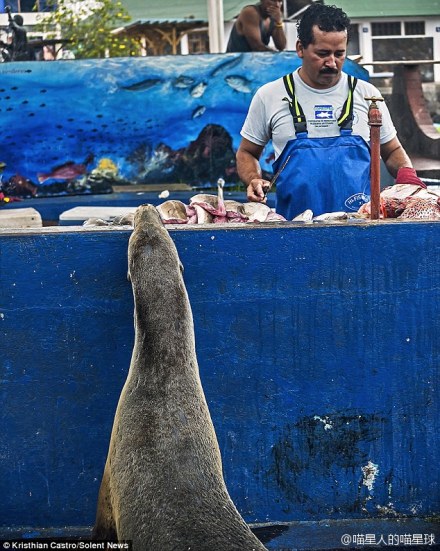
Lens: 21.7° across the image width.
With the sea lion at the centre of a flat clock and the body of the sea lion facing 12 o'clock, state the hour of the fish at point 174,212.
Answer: The fish is roughly at 12 o'clock from the sea lion.

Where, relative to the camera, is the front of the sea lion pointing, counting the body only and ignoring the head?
away from the camera

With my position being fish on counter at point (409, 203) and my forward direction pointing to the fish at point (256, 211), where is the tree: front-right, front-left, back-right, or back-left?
front-right

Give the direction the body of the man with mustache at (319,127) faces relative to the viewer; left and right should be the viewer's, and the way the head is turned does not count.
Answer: facing the viewer

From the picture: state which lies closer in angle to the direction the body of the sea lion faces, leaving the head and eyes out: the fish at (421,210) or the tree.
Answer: the tree

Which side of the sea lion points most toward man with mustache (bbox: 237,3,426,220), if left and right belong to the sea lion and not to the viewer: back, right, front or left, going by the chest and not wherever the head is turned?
front

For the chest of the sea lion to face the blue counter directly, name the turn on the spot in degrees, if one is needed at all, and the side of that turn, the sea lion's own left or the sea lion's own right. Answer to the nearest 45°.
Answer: approximately 45° to the sea lion's own right
